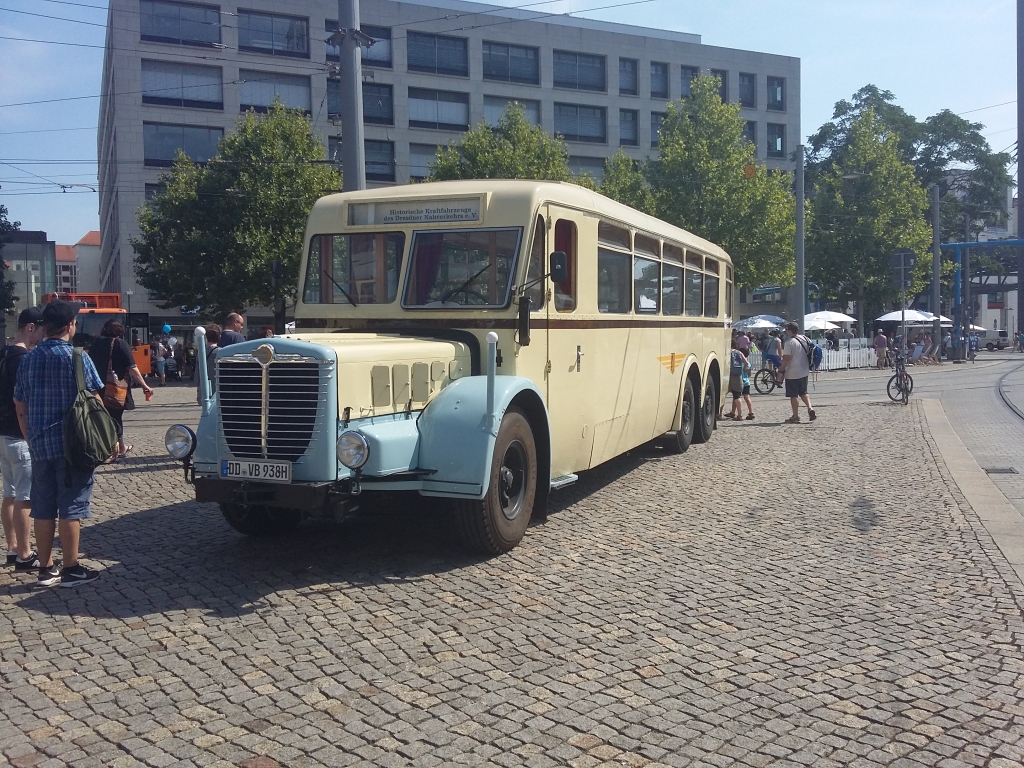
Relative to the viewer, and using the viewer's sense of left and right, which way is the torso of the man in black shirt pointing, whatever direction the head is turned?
facing away from the viewer and to the right of the viewer

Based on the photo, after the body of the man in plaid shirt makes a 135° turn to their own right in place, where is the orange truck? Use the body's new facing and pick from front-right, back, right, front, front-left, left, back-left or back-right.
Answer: back

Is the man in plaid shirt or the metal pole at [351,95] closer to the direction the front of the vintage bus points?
the man in plaid shirt

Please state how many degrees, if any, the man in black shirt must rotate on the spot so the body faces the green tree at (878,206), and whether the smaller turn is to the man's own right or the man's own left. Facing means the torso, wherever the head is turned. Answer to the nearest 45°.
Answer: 0° — they already face it

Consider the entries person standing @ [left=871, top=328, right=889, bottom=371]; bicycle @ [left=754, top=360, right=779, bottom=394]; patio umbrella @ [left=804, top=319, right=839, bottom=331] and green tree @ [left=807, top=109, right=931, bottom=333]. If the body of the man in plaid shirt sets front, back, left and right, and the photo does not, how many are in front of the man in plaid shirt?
4

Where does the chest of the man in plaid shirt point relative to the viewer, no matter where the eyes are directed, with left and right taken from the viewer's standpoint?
facing away from the viewer and to the right of the viewer

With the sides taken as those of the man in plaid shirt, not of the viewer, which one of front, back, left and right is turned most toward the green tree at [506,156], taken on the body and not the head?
front

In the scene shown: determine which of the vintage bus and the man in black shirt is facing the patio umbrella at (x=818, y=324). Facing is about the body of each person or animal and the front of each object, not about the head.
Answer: the man in black shirt

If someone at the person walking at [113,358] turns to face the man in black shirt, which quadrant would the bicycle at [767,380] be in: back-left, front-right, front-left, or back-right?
back-left

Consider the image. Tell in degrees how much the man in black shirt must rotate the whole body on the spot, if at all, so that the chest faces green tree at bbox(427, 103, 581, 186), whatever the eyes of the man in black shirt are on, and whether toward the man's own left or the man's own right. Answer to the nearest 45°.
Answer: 0° — they already face it
